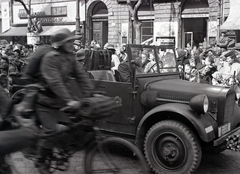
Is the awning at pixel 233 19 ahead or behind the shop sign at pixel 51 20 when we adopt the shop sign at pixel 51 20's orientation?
ahead

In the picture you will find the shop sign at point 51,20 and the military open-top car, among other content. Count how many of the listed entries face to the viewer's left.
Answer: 0

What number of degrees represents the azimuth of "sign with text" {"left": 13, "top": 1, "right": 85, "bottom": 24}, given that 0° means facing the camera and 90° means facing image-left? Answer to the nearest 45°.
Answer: approximately 0°

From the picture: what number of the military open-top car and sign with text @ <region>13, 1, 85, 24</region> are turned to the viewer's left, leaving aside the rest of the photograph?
0

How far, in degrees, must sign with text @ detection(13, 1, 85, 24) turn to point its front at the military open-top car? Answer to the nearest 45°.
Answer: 0° — it already faces it

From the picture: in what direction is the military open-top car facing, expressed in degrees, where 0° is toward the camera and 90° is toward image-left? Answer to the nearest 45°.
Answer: approximately 315°

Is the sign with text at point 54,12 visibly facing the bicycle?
yes

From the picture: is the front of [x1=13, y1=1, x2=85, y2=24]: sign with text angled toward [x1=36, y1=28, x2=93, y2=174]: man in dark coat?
yes

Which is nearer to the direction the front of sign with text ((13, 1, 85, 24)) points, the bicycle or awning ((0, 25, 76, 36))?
the bicycle

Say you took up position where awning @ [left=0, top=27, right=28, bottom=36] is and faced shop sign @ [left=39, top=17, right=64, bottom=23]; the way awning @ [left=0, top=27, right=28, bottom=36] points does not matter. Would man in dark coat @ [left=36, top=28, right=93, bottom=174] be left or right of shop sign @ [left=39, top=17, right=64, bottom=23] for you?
right

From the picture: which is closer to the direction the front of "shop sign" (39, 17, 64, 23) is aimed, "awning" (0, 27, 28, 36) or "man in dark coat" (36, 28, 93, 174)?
the man in dark coat
